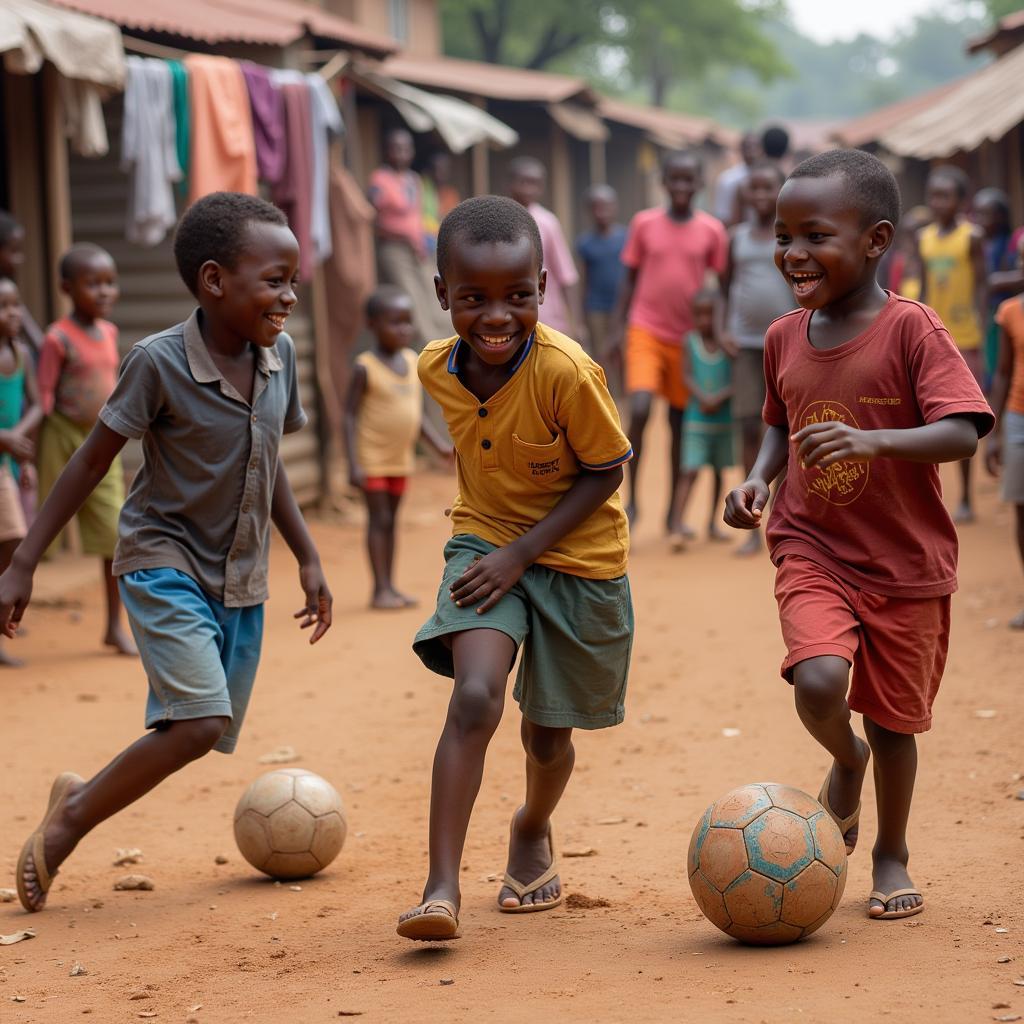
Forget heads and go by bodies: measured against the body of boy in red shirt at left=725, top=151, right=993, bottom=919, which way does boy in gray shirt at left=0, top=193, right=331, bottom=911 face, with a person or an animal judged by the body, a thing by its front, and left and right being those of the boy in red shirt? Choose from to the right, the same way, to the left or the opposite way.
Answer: to the left

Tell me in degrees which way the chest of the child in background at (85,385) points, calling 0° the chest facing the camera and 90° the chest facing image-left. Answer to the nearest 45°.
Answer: approximately 315°

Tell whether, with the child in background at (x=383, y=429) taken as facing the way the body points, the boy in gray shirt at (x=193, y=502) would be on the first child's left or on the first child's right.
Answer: on the first child's right

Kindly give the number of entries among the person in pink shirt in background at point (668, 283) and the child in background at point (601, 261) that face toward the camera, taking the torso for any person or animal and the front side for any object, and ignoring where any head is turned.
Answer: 2

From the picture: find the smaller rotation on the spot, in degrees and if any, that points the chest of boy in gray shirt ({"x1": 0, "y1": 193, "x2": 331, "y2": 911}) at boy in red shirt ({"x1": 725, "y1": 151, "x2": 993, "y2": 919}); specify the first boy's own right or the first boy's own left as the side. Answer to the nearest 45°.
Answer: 0° — they already face them

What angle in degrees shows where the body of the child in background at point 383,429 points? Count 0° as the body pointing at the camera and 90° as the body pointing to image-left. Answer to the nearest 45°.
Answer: approximately 315°

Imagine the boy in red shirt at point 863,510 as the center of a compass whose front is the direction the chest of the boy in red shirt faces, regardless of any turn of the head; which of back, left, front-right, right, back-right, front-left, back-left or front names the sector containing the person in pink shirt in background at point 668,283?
back-right

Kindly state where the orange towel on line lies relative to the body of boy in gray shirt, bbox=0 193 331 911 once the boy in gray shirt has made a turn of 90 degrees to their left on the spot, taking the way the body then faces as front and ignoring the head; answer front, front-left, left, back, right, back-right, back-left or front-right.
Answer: front-left

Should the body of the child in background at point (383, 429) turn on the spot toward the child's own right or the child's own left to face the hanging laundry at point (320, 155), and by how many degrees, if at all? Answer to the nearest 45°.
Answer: approximately 135° to the child's own left
